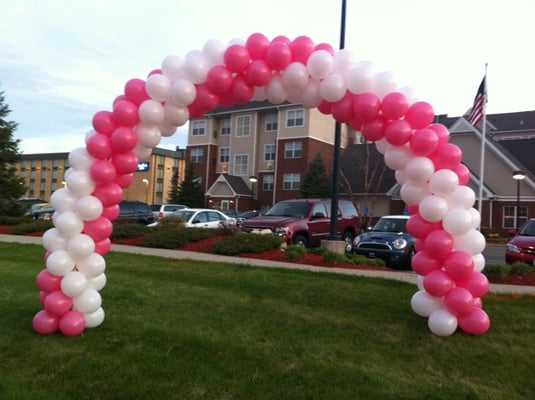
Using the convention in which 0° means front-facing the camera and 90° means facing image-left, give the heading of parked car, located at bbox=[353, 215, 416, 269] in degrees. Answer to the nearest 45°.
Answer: approximately 45°

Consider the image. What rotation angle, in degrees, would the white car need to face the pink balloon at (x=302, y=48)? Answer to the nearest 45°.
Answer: approximately 45° to its left

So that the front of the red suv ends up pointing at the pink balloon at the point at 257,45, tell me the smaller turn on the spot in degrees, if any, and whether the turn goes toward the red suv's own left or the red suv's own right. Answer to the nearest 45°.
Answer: approximately 45° to the red suv's own left

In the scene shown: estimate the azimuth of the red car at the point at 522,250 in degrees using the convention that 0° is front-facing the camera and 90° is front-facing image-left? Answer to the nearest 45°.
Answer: approximately 45°

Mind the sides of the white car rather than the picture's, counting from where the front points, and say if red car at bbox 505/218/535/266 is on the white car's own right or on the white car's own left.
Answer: on the white car's own left

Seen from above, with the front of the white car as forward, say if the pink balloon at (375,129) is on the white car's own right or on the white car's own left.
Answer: on the white car's own left

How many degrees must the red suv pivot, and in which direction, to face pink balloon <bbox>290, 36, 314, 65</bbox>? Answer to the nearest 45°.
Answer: approximately 45° to its left

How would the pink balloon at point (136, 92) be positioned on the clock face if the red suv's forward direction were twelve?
The pink balloon is roughly at 11 o'clock from the red suv.

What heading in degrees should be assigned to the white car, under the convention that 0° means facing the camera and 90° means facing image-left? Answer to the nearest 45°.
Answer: approximately 45°

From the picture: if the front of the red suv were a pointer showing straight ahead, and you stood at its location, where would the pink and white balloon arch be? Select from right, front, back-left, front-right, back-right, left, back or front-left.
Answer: front-left

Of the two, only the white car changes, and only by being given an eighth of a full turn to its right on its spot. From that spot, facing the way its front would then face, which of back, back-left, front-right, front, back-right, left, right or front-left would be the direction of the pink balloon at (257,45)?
left
